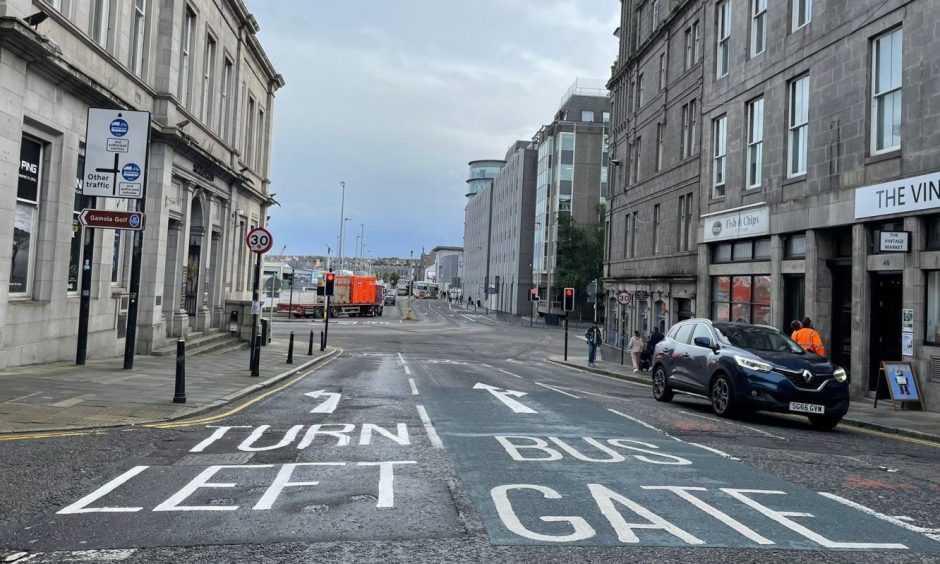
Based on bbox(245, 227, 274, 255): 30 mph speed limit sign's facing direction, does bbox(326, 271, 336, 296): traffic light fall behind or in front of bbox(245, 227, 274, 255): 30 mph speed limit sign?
behind

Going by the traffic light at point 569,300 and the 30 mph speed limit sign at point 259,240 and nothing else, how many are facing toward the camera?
2

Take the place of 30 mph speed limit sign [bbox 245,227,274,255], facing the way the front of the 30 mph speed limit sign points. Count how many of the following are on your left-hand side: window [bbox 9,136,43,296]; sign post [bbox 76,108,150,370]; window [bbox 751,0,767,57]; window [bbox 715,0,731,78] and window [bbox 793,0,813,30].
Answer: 3

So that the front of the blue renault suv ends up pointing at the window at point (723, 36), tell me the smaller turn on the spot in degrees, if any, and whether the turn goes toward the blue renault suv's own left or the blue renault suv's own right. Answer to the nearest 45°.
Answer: approximately 135° to the blue renault suv's own left

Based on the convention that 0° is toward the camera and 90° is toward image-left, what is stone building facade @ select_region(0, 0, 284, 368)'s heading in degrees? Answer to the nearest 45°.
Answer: approximately 315°

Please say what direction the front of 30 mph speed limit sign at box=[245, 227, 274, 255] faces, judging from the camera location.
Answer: facing the viewer

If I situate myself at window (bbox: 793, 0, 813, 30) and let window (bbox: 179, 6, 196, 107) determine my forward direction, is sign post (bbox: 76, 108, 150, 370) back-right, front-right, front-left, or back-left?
front-left

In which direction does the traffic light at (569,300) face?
toward the camera

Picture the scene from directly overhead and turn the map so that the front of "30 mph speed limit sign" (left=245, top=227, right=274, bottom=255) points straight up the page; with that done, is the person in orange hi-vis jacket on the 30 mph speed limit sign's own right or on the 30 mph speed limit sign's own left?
on the 30 mph speed limit sign's own left

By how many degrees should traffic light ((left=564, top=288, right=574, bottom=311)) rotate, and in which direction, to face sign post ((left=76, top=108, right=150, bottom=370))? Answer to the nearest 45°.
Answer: approximately 45° to its right

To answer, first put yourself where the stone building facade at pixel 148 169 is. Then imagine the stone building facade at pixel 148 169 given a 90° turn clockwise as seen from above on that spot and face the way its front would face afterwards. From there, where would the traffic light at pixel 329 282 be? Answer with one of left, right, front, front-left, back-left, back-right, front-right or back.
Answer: back
